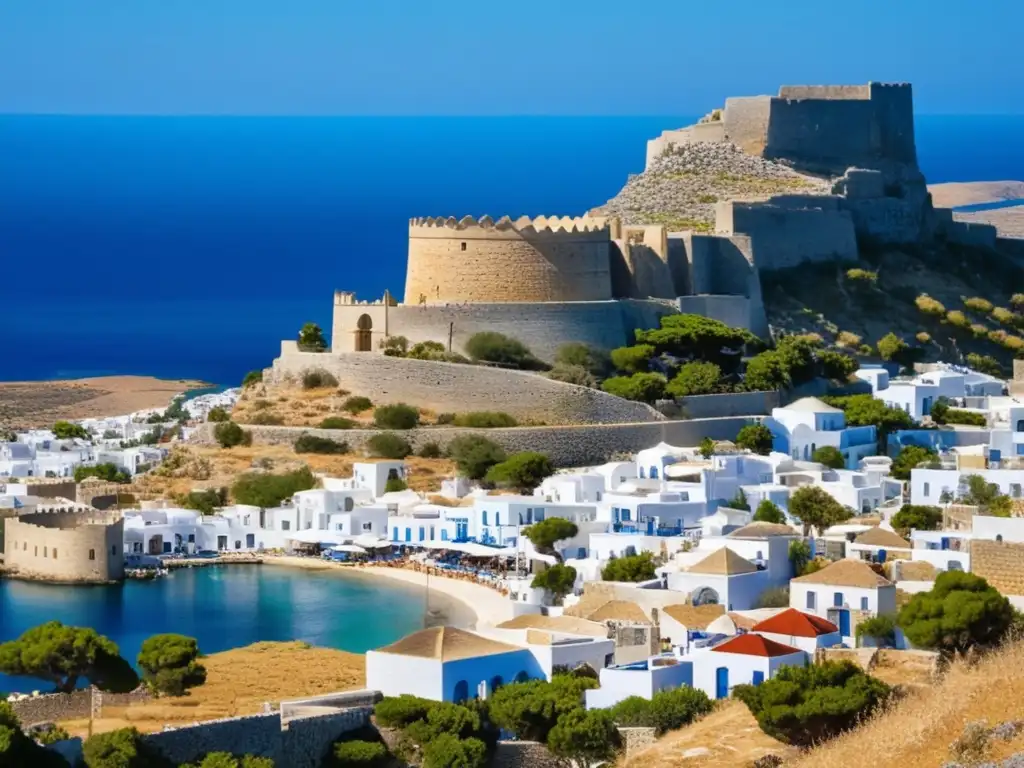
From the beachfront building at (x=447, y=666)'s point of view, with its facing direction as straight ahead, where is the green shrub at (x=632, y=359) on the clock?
The green shrub is roughly at 8 o'clock from the beachfront building.

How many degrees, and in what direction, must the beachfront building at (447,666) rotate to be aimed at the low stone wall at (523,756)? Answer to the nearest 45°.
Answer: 0° — it already faces it

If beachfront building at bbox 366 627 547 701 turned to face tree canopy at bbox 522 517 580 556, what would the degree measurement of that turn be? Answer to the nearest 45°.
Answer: approximately 135° to its left

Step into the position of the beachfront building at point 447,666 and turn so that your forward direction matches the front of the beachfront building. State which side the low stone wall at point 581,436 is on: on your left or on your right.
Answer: on your left

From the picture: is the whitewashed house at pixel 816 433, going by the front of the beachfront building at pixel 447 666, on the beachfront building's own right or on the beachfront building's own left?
on the beachfront building's own left

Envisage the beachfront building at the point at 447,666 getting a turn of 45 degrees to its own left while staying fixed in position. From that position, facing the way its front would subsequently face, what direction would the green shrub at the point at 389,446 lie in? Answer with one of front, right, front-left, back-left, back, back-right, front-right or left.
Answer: left

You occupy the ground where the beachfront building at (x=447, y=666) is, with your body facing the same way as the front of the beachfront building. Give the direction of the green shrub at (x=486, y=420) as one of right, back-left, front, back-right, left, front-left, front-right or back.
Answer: back-left

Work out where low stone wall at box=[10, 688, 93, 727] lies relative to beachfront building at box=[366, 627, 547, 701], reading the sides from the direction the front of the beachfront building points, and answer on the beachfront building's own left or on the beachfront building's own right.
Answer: on the beachfront building's own right

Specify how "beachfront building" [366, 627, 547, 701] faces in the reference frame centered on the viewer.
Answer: facing the viewer and to the right of the viewer

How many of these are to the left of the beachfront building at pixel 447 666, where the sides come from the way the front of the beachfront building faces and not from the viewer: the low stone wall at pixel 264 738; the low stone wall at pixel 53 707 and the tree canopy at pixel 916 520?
1
